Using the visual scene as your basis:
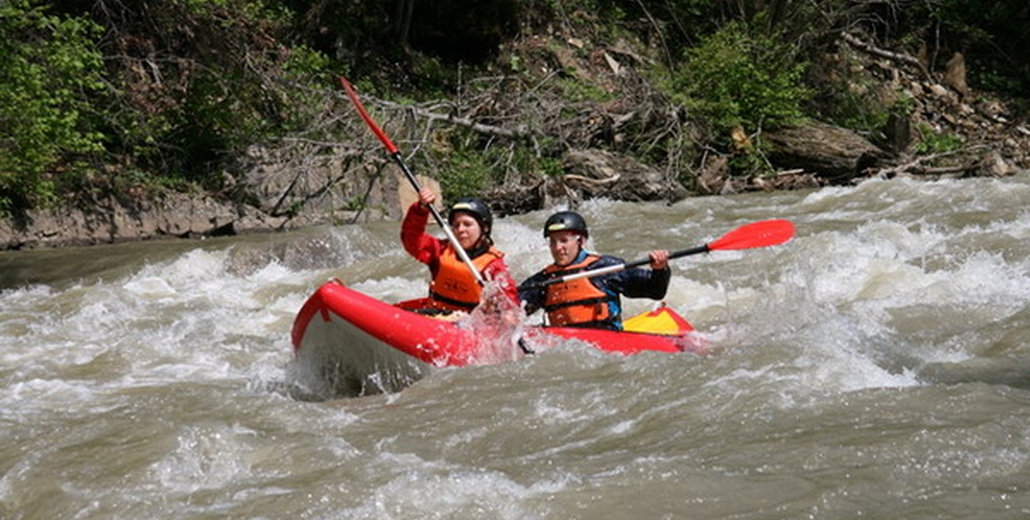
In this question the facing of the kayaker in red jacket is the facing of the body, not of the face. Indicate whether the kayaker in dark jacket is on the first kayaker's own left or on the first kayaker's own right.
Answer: on the first kayaker's own left
